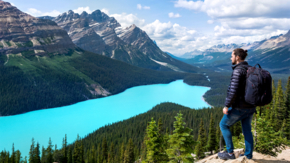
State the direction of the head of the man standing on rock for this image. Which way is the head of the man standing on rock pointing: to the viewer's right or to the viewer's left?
to the viewer's left

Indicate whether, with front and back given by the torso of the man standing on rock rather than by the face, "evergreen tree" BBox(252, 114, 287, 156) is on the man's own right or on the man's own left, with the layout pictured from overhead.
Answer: on the man's own right

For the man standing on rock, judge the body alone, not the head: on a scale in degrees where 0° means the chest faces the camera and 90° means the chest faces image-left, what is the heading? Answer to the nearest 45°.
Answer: approximately 90°

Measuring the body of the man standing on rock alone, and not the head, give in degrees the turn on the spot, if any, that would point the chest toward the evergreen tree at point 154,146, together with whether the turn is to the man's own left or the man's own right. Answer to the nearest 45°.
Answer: approximately 45° to the man's own right

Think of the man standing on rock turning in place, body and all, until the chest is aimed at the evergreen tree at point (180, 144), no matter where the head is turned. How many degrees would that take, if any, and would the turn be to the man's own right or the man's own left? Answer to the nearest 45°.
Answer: approximately 45° to the man's own right
